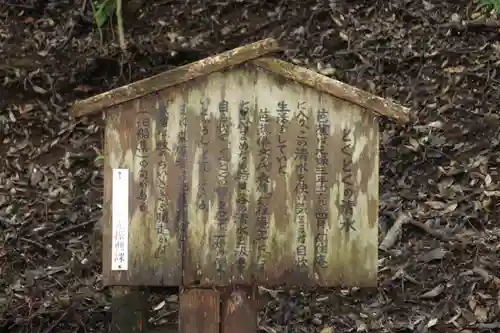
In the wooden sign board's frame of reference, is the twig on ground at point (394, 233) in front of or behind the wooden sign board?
behind

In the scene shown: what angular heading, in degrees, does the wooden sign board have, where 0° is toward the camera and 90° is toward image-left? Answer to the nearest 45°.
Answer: approximately 0°

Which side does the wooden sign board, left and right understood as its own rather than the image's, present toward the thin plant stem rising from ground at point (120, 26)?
back

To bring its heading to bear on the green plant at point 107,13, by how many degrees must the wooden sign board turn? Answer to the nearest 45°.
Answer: approximately 180°

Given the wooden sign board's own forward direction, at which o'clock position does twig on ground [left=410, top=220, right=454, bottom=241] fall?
The twig on ground is roughly at 7 o'clock from the wooden sign board.

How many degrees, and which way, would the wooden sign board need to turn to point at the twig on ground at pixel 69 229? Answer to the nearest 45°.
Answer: approximately 135° to its right

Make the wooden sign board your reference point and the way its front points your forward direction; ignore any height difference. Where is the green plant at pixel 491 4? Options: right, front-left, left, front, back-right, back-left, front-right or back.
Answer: back-left

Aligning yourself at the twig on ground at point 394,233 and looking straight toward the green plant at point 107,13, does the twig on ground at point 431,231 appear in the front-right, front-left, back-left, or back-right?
back-right
